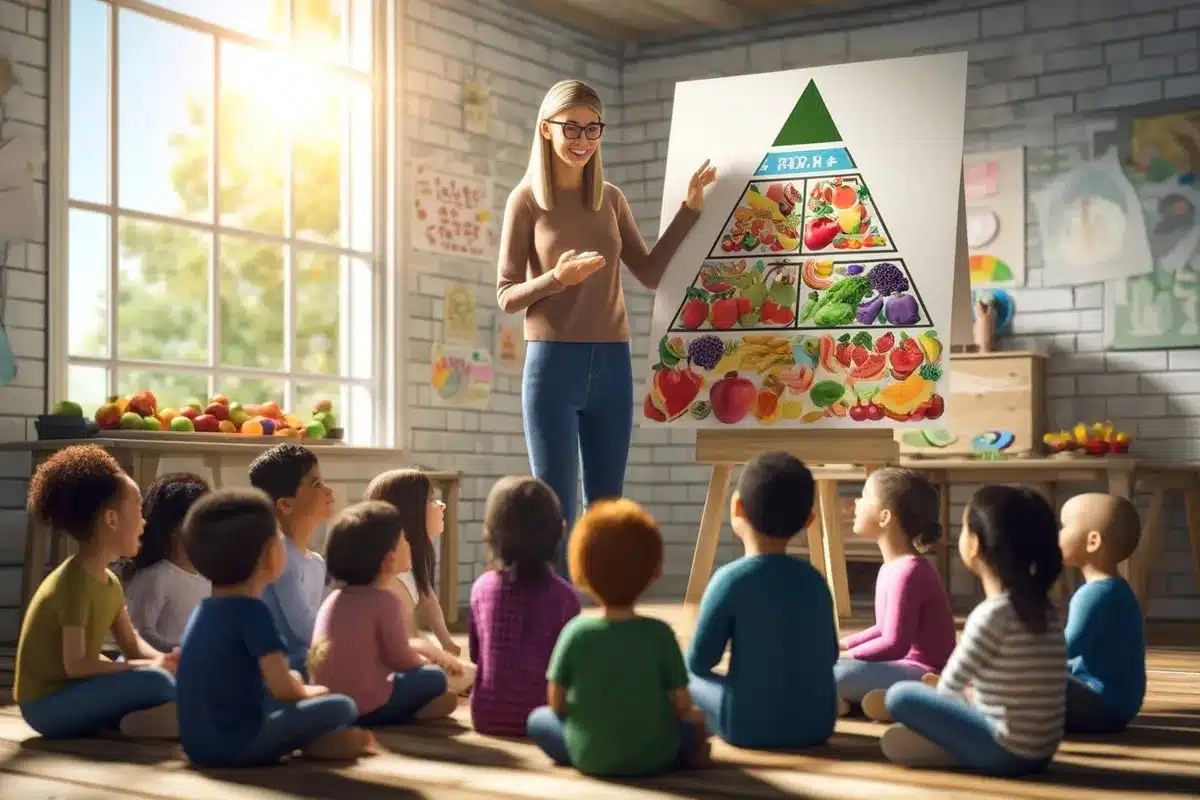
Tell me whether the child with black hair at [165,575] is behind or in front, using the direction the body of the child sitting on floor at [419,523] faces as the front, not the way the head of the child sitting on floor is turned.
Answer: behind

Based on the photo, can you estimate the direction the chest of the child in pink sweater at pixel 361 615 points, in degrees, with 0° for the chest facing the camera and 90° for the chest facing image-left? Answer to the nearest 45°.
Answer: approximately 225°

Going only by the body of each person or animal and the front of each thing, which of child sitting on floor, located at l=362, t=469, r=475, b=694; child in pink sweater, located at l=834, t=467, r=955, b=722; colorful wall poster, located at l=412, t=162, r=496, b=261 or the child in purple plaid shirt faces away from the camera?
the child in purple plaid shirt

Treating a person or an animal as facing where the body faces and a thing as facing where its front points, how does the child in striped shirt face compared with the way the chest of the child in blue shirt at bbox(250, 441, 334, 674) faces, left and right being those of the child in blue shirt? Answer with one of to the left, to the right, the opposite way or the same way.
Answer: to the left

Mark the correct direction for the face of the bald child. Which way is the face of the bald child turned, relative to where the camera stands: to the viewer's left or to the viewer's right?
to the viewer's left

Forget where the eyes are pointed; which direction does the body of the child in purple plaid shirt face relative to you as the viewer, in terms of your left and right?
facing away from the viewer

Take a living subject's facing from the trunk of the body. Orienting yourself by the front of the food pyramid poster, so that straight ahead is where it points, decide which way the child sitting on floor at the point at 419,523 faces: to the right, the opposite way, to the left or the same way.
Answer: to the left

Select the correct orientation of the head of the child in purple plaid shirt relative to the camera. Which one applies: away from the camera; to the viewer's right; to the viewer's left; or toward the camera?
away from the camera

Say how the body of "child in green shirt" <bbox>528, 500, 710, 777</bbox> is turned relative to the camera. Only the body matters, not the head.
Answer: away from the camera

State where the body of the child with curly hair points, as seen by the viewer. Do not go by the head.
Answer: to the viewer's right

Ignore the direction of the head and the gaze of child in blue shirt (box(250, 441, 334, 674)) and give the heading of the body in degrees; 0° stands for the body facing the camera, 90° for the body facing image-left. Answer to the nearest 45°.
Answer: approximately 270°
